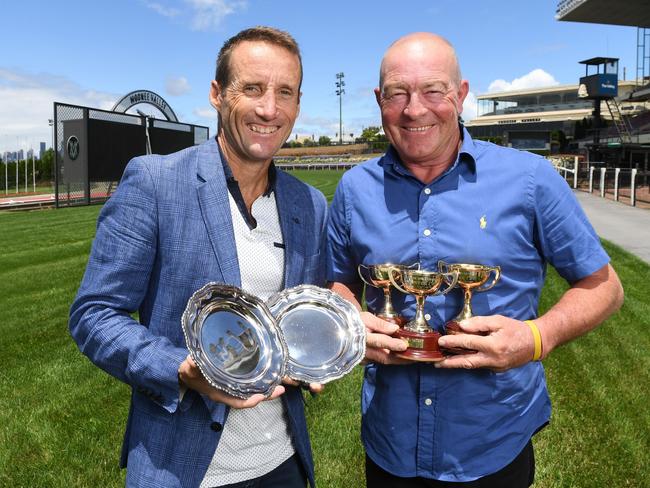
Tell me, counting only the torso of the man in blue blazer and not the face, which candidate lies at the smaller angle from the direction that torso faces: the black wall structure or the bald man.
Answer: the bald man

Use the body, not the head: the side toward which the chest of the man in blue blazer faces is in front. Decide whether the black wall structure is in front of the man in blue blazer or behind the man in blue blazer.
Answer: behind

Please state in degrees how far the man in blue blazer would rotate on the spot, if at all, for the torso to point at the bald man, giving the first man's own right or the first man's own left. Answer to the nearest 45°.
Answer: approximately 45° to the first man's own left

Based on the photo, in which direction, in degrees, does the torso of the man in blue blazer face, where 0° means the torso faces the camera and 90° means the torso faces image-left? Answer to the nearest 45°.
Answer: approximately 315°
